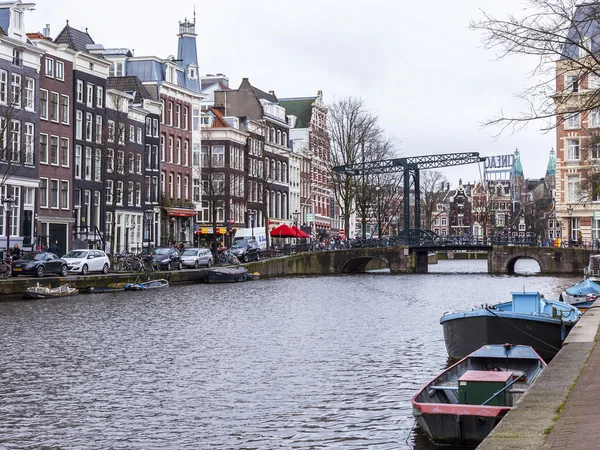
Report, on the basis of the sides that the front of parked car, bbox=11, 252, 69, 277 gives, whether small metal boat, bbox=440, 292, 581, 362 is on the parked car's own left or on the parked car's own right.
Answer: on the parked car's own left
